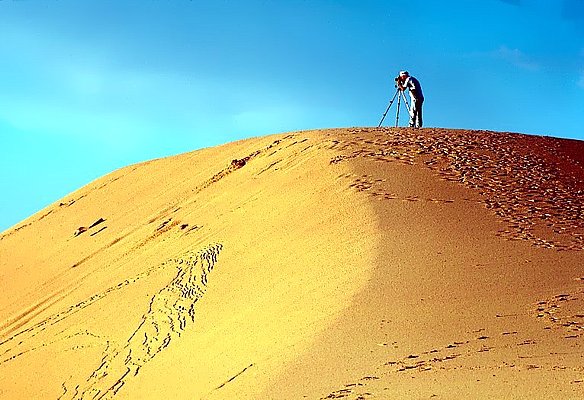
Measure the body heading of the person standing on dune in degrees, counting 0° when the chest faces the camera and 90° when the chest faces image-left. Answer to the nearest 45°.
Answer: approximately 90°
